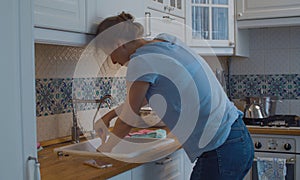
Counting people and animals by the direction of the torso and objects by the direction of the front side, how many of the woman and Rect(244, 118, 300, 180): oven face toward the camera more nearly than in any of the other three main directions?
1

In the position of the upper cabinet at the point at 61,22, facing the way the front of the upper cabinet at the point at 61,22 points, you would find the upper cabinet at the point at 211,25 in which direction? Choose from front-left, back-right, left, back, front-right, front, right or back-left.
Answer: left

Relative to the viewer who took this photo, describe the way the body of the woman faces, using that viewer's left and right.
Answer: facing to the left of the viewer

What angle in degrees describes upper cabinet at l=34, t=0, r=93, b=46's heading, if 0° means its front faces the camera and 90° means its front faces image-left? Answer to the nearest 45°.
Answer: approximately 315°

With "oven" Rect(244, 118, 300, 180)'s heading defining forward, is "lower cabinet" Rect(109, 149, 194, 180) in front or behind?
in front

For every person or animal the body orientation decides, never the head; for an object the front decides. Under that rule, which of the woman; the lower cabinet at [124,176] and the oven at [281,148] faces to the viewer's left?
the woman

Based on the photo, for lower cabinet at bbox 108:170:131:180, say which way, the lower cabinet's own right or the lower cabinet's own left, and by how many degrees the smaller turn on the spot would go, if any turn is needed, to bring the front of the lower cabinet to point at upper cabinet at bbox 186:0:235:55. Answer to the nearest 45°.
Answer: approximately 90° to the lower cabinet's own left

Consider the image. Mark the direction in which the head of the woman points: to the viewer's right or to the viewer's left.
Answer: to the viewer's left
